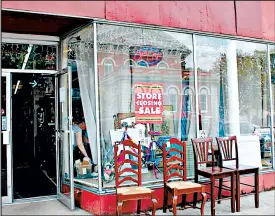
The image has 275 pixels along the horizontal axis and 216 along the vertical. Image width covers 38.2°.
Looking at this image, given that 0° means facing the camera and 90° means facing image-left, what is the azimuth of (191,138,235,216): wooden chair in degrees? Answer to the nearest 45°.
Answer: approximately 315°

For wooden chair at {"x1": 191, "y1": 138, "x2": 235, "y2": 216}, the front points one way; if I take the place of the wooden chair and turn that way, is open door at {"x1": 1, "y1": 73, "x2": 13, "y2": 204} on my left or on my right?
on my right

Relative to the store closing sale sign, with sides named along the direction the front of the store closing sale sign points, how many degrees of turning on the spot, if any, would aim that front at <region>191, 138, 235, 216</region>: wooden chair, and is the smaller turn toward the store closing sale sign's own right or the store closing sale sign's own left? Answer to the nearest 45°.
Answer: approximately 45° to the store closing sale sign's own left

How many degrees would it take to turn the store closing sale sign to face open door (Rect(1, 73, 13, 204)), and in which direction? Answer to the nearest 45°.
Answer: approximately 90° to its right

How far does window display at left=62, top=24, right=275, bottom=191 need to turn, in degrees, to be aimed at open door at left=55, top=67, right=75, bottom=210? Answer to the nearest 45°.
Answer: approximately 135° to its right

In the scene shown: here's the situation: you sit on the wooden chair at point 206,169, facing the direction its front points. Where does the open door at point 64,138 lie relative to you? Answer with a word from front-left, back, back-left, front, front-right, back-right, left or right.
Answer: back-right

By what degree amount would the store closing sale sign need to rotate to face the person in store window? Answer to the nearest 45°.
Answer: approximately 90° to its right

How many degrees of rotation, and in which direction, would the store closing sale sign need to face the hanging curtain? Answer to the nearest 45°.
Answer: approximately 45° to its right

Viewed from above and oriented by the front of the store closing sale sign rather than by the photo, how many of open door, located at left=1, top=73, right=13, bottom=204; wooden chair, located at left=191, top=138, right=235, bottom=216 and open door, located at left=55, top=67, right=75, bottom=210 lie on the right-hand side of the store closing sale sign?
2

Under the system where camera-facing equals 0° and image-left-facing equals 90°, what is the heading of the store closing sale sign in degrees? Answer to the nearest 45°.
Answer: approximately 0°

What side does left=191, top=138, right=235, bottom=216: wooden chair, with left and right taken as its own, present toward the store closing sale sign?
back

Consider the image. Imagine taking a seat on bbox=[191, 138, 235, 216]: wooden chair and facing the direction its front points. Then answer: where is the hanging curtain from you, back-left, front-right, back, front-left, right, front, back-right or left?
back-right

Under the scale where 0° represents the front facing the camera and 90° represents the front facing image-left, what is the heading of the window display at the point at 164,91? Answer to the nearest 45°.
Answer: approximately 315°
